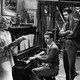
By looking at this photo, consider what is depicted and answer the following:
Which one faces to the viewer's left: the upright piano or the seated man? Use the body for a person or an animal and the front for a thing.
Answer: the seated man

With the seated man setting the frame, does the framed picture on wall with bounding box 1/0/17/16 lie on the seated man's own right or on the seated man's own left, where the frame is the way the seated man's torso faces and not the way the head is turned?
on the seated man's own right

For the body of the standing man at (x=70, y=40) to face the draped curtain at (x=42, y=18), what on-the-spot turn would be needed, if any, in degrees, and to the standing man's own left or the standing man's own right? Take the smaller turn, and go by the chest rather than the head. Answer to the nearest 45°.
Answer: approximately 90° to the standing man's own right

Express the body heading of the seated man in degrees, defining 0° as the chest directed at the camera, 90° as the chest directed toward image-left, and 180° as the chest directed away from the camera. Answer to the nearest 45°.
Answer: approximately 90°

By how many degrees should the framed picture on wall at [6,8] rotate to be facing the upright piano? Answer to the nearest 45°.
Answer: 0° — it already faces it

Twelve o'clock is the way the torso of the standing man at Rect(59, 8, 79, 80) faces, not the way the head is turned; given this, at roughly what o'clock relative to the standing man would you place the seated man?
The seated man is roughly at 12 o'clock from the standing man.
